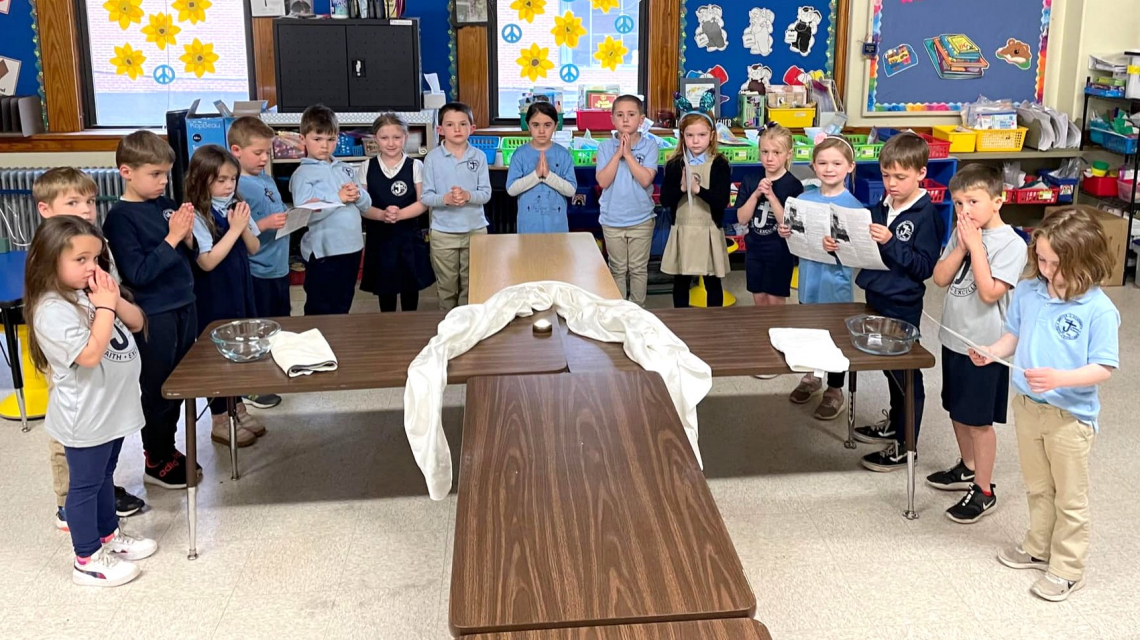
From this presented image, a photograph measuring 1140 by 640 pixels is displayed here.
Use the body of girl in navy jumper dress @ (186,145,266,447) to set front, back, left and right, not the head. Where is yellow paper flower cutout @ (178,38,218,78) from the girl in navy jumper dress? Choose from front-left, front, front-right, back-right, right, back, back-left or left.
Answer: back-left

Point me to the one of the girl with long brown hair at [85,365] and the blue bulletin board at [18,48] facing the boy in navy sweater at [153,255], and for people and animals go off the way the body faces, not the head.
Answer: the blue bulletin board

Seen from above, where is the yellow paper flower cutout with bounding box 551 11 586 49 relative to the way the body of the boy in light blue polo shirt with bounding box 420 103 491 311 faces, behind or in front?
behind

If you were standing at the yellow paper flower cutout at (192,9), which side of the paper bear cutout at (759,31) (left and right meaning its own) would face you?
right

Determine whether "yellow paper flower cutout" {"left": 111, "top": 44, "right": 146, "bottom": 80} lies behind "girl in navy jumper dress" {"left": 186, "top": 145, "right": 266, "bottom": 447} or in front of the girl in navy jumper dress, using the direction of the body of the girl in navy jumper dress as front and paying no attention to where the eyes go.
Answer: behind

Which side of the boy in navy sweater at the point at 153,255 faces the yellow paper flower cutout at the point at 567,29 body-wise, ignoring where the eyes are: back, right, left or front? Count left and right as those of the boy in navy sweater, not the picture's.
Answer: left

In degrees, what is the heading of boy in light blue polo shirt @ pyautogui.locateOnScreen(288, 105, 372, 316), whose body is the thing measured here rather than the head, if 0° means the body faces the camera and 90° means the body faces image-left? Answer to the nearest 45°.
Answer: approximately 315°

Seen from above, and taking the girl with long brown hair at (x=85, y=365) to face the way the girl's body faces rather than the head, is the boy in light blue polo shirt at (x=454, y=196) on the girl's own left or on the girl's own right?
on the girl's own left

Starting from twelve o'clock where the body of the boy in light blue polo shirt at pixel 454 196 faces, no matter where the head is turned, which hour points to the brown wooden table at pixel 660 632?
The brown wooden table is roughly at 12 o'clock from the boy in light blue polo shirt.

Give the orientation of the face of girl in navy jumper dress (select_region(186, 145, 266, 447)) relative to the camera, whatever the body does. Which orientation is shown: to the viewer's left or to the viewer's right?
to the viewer's right
